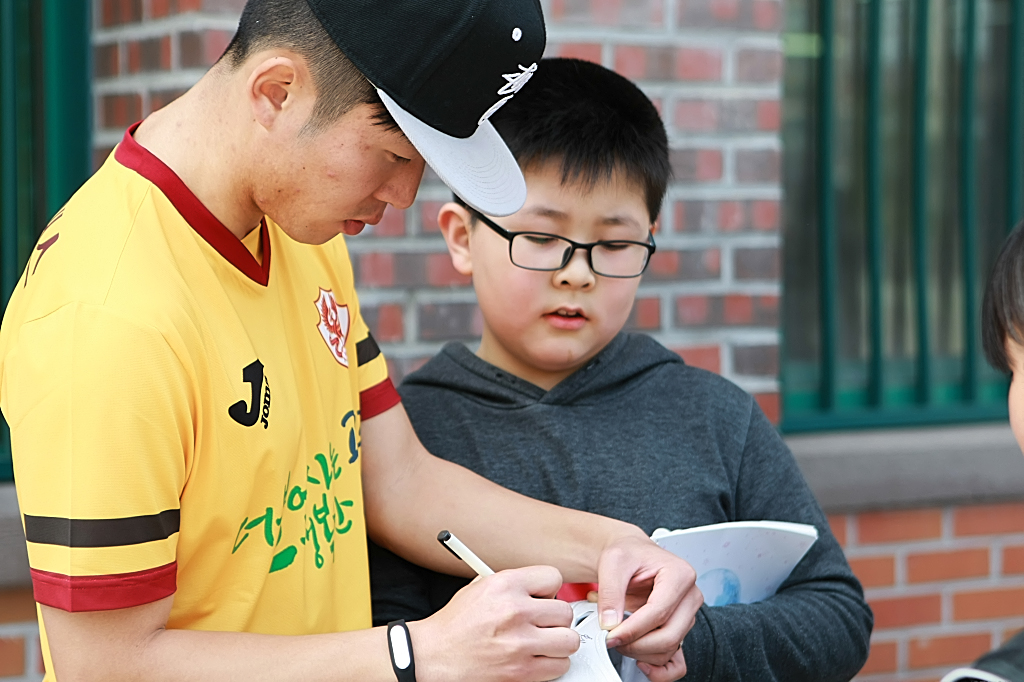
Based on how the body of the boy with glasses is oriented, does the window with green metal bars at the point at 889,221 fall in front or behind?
behind

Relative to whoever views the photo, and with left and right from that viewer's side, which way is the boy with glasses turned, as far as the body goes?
facing the viewer

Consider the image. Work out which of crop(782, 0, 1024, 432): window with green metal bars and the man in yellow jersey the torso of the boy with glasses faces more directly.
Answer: the man in yellow jersey

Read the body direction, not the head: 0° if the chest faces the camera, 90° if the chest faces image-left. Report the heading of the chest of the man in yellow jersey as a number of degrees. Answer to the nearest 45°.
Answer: approximately 315°

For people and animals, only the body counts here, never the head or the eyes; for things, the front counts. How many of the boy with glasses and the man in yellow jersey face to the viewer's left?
0

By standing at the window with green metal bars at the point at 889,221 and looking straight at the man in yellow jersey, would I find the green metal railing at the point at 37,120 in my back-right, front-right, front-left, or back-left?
front-right

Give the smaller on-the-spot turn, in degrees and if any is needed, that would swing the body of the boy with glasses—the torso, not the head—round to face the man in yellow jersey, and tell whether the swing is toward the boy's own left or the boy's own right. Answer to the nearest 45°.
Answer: approximately 45° to the boy's own right
